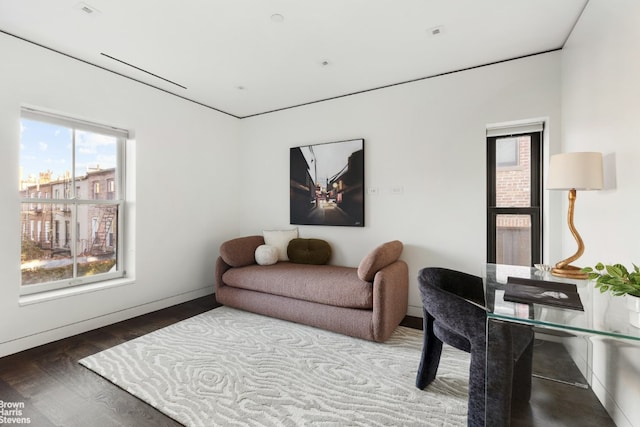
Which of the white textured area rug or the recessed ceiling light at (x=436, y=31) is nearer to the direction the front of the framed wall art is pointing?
the white textured area rug

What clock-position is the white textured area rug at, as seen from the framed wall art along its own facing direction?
The white textured area rug is roughly at 11 o'clock from the framed wall art.

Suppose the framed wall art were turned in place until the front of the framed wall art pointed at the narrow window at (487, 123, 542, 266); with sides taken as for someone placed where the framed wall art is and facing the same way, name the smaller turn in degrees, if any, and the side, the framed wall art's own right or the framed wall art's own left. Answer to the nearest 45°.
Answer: approximately 135° to the framed wall art's own left

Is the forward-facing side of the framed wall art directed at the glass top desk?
no

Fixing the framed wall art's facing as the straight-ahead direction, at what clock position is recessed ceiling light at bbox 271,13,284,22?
The recessed ceiling light is roughly at 11 o'clock from the framed wall art.

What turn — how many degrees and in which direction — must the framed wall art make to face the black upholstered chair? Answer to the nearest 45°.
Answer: approximately 45° to its left

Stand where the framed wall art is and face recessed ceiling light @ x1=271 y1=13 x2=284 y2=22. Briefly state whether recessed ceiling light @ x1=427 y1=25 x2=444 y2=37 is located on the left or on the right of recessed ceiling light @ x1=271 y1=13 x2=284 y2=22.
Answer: left

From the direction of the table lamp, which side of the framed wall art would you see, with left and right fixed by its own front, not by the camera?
left

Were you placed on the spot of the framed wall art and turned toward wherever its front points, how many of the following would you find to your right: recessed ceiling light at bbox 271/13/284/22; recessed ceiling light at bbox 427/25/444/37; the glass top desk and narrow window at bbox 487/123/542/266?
0

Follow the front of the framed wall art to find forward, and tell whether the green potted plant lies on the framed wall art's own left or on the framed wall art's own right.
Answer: on the framed wall art's own left

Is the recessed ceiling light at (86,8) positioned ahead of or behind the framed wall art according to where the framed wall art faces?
ahead

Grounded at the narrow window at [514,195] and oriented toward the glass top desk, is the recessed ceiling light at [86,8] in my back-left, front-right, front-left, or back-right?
front-right

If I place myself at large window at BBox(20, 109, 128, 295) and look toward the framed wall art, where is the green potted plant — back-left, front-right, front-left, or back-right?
front-right

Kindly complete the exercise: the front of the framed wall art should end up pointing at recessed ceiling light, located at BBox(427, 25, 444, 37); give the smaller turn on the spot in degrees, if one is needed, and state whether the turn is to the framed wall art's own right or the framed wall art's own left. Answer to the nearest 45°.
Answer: approximately 90° to the framed wall art's own left
